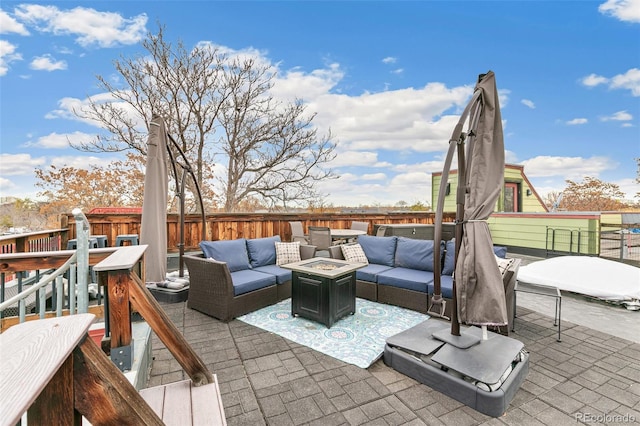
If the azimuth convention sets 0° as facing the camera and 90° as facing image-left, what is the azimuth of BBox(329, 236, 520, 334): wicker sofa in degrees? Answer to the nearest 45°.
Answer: approximately 45°

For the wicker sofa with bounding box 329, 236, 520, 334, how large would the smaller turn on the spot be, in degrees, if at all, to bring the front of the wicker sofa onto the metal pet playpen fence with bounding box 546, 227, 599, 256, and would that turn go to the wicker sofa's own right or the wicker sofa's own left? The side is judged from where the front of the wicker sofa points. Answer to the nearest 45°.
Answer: approximately 180°

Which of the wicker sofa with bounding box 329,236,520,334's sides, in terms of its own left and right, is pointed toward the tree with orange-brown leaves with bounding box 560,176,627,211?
back

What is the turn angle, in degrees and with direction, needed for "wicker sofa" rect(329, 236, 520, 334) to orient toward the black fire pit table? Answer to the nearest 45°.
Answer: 0° — it already faces it

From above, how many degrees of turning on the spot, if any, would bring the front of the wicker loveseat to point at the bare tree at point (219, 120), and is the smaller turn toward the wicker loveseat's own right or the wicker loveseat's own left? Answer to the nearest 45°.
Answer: approximately 135° to the wicker loveseat's own left

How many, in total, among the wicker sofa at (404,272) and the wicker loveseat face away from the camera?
0

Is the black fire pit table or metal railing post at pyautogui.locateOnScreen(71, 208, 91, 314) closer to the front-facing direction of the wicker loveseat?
the black fire pit table

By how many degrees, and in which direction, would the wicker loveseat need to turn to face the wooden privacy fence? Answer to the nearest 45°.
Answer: approximately 135° to its left

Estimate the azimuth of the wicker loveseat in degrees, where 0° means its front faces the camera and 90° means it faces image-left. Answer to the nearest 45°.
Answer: approximately 315°

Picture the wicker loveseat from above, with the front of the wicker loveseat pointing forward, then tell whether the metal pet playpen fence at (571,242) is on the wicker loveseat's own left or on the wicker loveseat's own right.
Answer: on the wicker loveseat's own left
